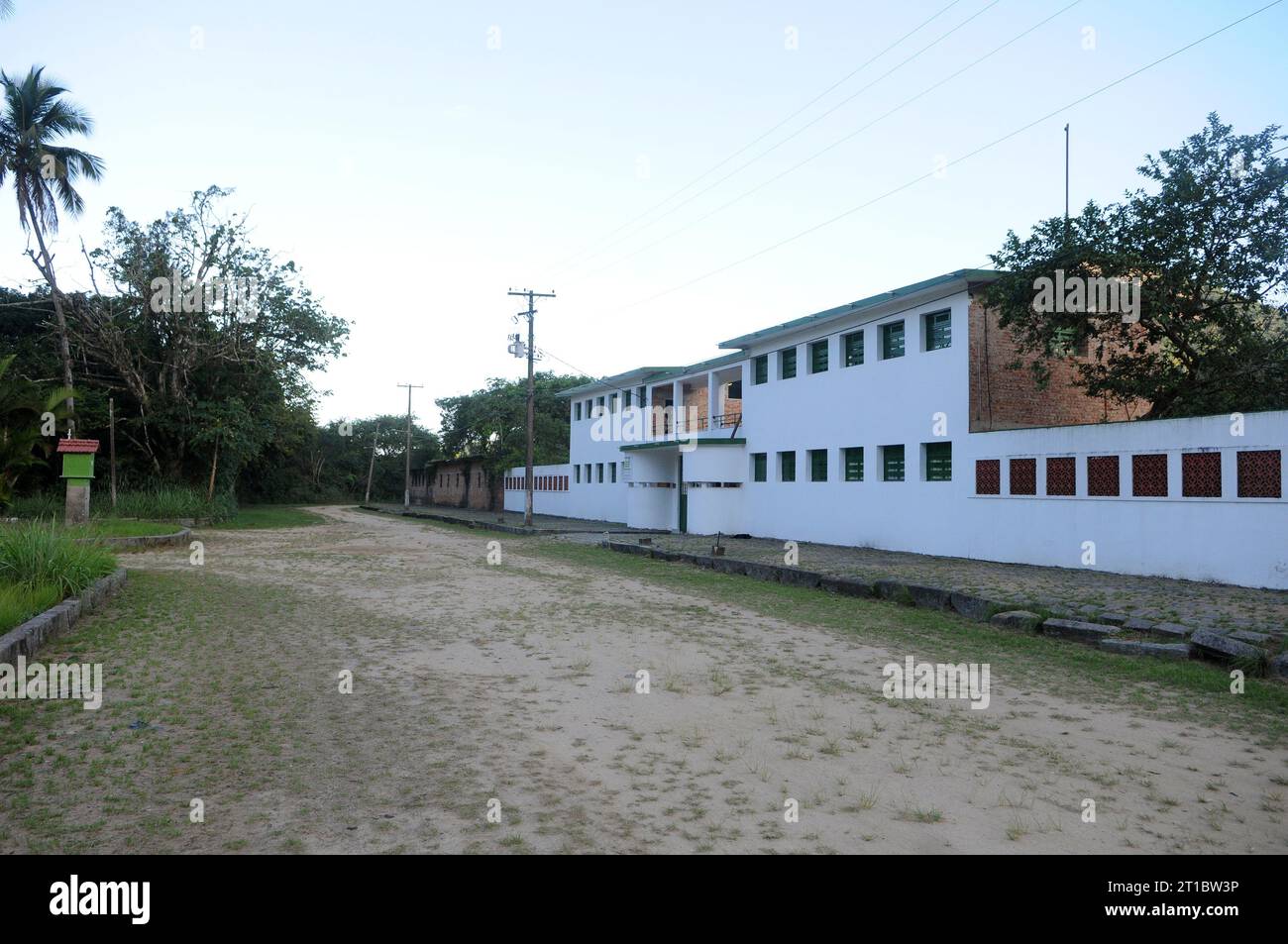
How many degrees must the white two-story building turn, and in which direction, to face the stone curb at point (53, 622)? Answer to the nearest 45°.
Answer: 0° — it already faces it

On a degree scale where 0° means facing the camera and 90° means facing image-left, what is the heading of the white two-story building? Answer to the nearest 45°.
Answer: approximately 45°

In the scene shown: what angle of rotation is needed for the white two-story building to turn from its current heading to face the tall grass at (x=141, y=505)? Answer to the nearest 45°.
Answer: approximately 45° to its right

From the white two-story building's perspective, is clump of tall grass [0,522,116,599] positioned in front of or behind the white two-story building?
in front

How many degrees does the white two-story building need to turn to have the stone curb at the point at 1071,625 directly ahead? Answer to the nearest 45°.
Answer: approximately 45° to its left

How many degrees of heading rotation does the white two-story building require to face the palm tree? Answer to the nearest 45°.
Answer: approximately 45° to its right

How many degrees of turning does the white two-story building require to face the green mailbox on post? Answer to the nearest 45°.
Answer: approximately 45° to its right

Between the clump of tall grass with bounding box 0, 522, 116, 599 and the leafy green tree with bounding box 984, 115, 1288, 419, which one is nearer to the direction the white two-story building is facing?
the clump of tall grass

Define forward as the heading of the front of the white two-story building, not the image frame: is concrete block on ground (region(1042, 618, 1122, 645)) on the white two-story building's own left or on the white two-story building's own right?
on the white two-story building's own left
